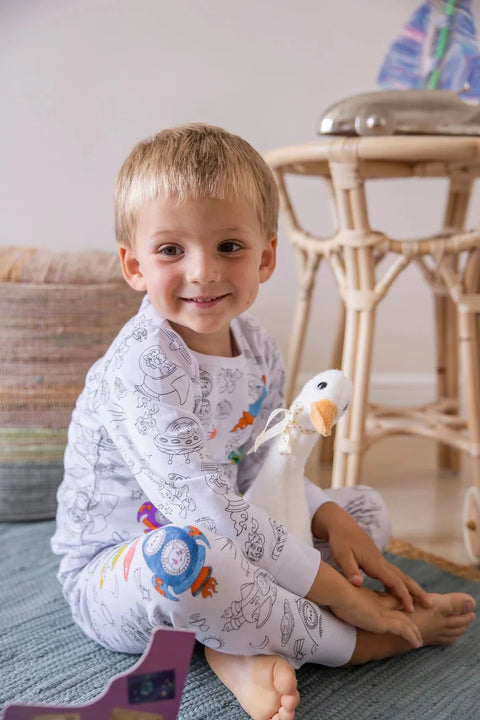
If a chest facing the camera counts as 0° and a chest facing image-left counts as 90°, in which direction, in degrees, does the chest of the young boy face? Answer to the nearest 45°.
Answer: approximately 315°

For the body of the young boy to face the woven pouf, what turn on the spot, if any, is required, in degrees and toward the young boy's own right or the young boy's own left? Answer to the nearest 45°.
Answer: approximately 180°

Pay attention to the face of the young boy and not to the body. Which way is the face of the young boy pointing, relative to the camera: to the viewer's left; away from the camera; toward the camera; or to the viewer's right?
toward the camera
